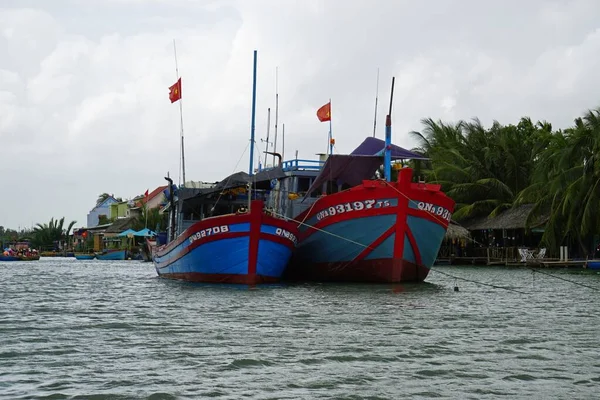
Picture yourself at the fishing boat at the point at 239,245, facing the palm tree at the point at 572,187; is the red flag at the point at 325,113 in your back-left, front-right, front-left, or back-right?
front-left

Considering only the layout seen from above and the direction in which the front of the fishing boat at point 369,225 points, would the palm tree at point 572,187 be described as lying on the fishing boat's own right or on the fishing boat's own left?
on the fishing boat's own left

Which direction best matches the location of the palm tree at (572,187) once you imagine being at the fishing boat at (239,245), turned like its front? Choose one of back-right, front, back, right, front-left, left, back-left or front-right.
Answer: left

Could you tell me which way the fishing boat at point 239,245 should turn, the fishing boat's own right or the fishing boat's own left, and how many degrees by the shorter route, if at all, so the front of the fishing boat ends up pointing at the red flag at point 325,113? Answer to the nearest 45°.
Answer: approximately 90° to the fishing boat's own left

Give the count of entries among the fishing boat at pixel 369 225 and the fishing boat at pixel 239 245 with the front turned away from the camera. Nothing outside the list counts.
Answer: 0

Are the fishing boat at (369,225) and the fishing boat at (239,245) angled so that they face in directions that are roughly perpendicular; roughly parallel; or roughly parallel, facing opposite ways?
roughly parallel

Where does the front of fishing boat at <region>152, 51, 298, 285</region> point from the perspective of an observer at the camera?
facing the viewer and to the right of the viewer

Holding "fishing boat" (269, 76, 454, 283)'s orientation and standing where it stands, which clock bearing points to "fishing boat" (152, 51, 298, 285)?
"fishing boat" (152, 51, 298, 285) is roughly at 4 o'clock from "fishing boat" (269, 76, 454, 283).
